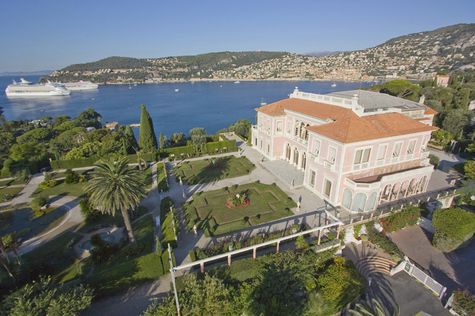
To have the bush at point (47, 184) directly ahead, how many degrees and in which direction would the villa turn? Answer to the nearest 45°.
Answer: approximately 45° to its right

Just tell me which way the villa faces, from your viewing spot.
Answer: facing the viewer and to the left of the viewer

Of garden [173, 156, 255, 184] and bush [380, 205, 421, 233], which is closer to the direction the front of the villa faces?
the garden

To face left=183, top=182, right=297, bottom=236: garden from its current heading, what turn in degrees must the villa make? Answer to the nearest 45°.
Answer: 0° — it already faces it

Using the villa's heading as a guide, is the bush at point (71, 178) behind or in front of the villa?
in front

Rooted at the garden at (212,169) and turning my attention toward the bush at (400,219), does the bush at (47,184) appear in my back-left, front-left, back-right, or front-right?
back-right

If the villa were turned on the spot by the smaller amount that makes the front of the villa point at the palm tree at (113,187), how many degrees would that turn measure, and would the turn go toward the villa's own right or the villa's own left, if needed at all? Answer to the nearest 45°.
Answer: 0° — it already faces it

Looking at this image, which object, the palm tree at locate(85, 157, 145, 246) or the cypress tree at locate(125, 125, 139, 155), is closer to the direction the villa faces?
the palm tree

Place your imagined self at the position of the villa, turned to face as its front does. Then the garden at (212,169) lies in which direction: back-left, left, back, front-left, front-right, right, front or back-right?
front-right

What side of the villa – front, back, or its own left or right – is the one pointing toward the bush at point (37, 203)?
front
